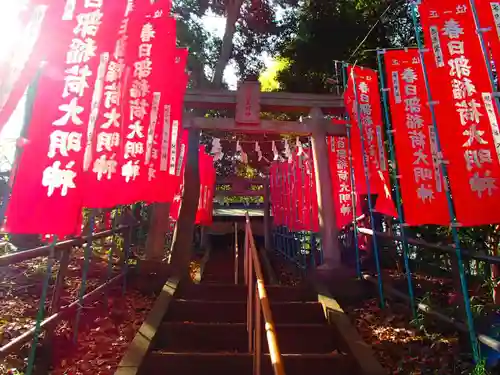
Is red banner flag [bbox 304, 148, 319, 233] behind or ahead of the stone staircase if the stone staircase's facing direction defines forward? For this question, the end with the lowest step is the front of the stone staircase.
behind

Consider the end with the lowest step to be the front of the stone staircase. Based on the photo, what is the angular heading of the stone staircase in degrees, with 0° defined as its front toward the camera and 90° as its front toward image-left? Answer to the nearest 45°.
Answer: approximately 0°

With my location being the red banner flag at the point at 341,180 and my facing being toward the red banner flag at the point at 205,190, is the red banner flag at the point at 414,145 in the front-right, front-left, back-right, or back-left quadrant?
back-left

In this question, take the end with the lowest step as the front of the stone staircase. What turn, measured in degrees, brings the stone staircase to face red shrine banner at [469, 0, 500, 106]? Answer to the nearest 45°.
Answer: approximately 45° to its left

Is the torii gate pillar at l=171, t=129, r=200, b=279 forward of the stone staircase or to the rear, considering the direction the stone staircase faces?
to the rear

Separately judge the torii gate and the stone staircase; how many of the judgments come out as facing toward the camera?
2

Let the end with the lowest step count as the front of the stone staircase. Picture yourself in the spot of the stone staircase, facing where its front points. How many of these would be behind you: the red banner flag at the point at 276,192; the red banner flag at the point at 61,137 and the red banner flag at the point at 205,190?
2

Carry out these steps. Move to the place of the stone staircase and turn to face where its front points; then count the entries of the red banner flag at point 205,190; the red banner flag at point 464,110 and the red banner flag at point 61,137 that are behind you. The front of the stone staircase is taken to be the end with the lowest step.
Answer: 1

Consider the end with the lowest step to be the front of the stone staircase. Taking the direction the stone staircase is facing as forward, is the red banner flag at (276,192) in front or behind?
behind
